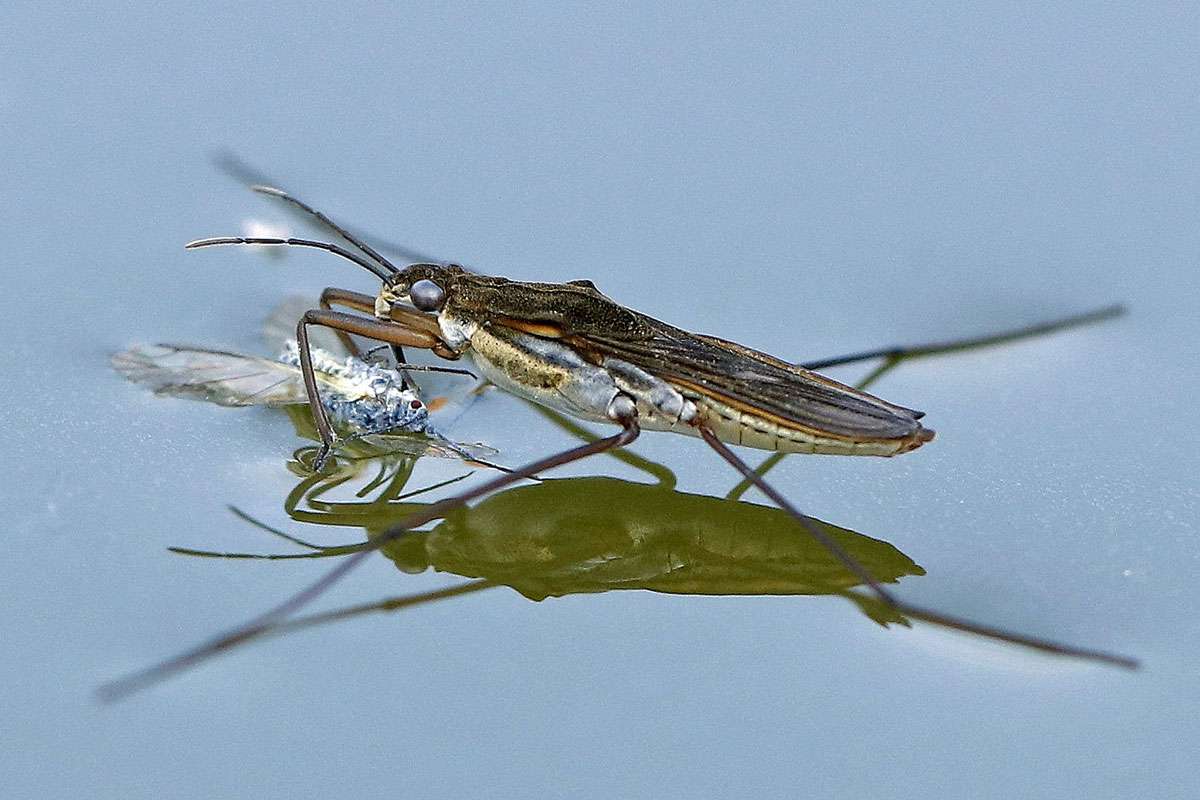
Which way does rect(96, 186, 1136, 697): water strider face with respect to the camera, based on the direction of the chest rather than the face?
to the viewer's left
